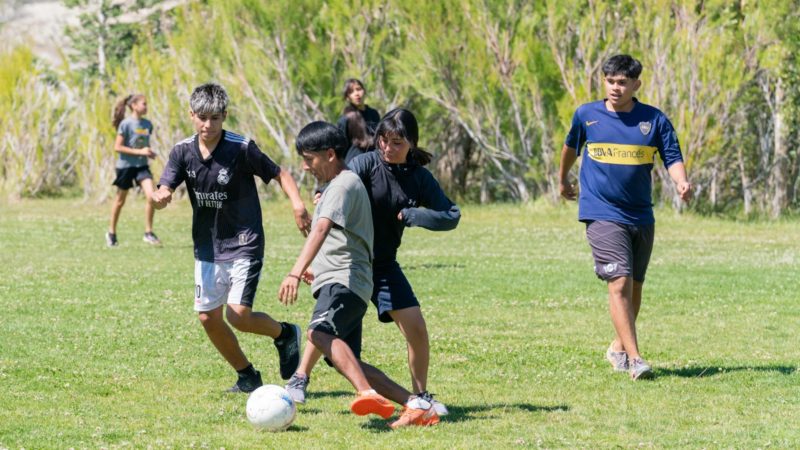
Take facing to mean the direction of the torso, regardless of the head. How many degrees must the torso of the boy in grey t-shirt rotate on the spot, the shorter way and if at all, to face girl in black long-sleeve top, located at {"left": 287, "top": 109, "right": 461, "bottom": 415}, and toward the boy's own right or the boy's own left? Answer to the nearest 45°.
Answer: approximately 135° to the boy's own right

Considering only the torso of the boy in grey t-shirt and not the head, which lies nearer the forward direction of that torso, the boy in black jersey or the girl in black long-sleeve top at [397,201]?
the boy in black jersey

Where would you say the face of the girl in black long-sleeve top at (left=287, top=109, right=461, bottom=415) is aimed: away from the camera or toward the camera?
toward the camera

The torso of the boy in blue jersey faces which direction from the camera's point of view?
toward the camera

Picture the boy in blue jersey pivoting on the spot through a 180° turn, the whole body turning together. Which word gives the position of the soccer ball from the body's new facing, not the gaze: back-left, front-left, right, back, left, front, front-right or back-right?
back-left

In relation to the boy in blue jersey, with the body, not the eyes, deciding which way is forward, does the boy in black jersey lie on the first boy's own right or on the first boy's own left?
on the first boy's own right

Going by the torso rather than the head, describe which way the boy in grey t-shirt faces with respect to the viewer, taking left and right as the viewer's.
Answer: facing to the left of the viewer

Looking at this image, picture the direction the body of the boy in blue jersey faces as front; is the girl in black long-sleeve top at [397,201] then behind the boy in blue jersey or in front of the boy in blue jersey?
in front

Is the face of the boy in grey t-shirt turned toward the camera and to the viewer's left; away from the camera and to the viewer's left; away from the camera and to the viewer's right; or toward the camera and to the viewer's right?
toward the camera and to the viewer's left
